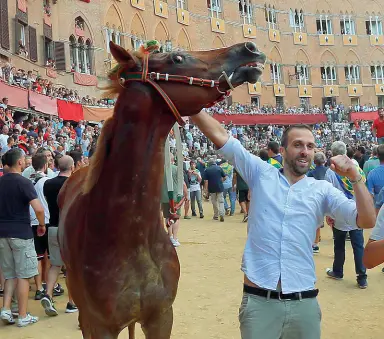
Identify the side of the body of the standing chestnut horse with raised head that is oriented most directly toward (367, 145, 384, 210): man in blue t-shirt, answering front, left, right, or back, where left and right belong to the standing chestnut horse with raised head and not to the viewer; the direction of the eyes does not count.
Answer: left

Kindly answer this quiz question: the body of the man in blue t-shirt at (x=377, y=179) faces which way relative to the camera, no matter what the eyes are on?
away from the camera

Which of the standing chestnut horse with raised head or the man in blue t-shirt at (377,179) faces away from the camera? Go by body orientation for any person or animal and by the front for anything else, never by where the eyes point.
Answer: the man in blue t-shirt

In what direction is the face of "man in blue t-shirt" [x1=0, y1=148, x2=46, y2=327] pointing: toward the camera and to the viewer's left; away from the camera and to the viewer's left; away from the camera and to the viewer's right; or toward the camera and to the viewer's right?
away from the camera and to the viewer's right

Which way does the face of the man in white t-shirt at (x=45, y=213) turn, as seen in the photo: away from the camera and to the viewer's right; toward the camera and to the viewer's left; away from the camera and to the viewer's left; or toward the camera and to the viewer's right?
away from the camera and to the viewer's right

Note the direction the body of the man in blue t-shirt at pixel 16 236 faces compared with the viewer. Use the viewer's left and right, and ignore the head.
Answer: facing away from the viewer and to the right of the viewer
